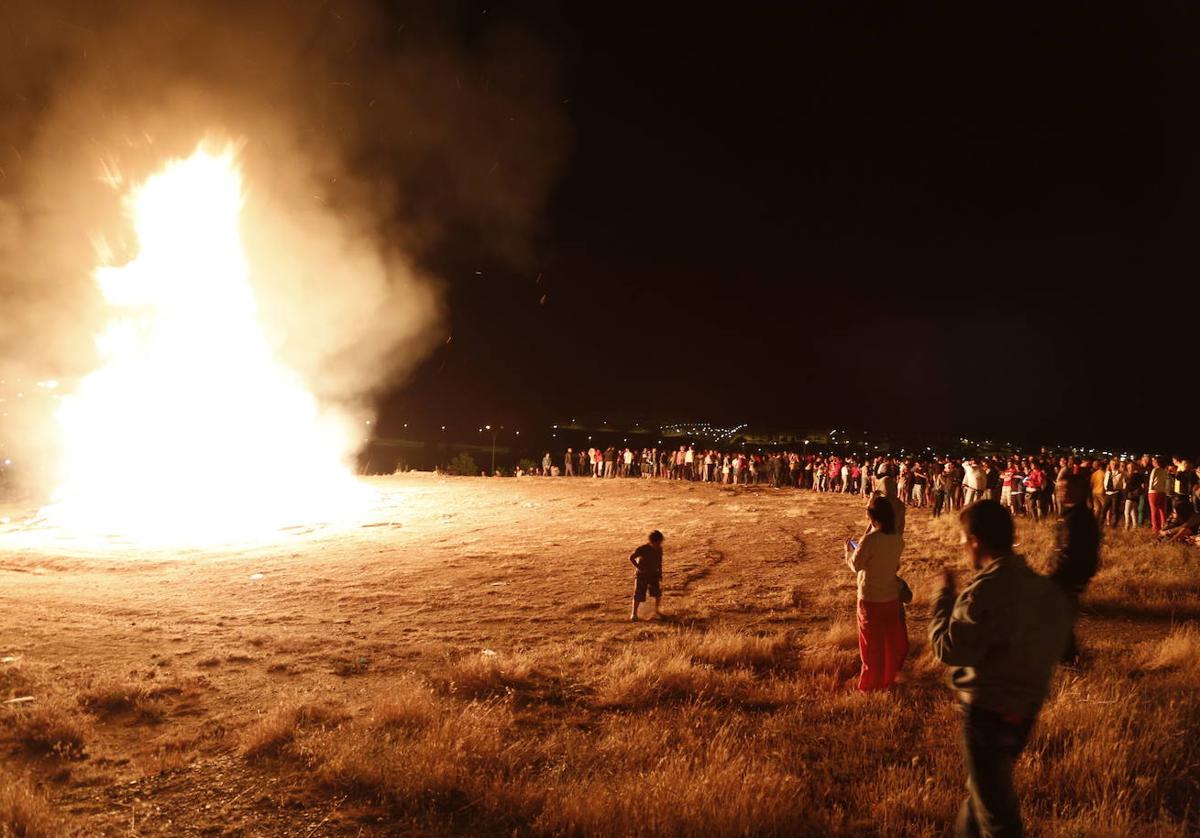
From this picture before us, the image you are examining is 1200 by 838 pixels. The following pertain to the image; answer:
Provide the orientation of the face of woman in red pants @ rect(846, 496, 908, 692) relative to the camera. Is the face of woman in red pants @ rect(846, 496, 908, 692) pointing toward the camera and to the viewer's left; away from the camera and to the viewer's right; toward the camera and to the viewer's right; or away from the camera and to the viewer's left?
away from the camera and to the viewer's left

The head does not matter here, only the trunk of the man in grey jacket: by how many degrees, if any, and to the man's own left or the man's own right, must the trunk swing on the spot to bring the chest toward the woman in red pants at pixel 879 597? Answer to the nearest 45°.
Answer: approximately 45° to the man's own right

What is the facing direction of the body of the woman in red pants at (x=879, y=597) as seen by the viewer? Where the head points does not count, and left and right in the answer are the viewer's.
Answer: facing away from the viewer and to the left of the viewer

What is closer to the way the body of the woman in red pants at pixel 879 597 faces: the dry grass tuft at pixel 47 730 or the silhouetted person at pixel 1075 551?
the dry grass tuft

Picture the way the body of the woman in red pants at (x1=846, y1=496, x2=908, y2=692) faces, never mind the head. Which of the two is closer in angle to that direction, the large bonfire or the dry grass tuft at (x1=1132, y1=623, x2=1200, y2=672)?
the large bonfire

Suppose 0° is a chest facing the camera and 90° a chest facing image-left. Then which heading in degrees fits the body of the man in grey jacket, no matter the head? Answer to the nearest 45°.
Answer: approximately 135°

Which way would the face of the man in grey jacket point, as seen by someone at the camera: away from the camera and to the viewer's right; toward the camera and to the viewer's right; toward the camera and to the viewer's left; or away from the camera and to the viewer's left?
away from the camera and to the viewer's left

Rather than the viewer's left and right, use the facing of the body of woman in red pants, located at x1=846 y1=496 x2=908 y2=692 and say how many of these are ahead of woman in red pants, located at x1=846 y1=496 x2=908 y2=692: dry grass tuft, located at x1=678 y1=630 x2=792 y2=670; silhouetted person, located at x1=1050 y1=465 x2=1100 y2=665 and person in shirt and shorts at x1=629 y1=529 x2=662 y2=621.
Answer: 2

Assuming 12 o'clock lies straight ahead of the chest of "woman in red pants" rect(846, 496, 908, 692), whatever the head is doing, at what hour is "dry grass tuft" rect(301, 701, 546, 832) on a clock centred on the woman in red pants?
The dry grass tuft is roughly at 9 o'clock from the woman in red pants.
